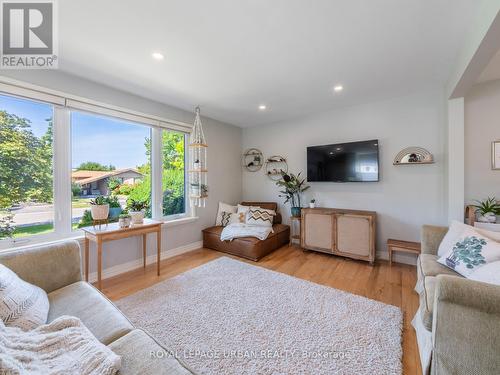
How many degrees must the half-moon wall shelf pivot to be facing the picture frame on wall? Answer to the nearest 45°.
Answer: approximately 90° to its left

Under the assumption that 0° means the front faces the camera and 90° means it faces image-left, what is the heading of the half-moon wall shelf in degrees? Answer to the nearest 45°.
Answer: approximately 0°

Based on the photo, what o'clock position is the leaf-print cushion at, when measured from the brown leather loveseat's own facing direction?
The leaf-print cushion is roughly at 9 o'clock from the brown leather loveseat.

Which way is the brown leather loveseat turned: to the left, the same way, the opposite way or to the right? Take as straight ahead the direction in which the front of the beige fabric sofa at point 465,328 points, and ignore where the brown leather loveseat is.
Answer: to the left

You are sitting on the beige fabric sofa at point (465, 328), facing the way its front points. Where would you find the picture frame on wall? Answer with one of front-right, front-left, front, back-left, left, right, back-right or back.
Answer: right

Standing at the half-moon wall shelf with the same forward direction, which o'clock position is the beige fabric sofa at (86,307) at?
The beige fabric sofa is roughly at 1 o'clock from the half-moon wall shelf.

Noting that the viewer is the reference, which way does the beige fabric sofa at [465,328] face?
facing to the left of the viewer

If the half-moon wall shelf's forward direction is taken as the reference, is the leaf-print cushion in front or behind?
in front

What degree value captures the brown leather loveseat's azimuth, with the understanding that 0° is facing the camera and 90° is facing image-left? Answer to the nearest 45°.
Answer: approximately 45°

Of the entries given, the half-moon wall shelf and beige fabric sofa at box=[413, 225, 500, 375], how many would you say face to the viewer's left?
1

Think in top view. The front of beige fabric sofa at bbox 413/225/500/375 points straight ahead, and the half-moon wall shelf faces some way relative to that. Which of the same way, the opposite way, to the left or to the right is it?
to the left

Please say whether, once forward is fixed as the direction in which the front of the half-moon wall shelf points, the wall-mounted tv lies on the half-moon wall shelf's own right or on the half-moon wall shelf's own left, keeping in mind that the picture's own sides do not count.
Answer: on the half-moon wall shelf's own right
